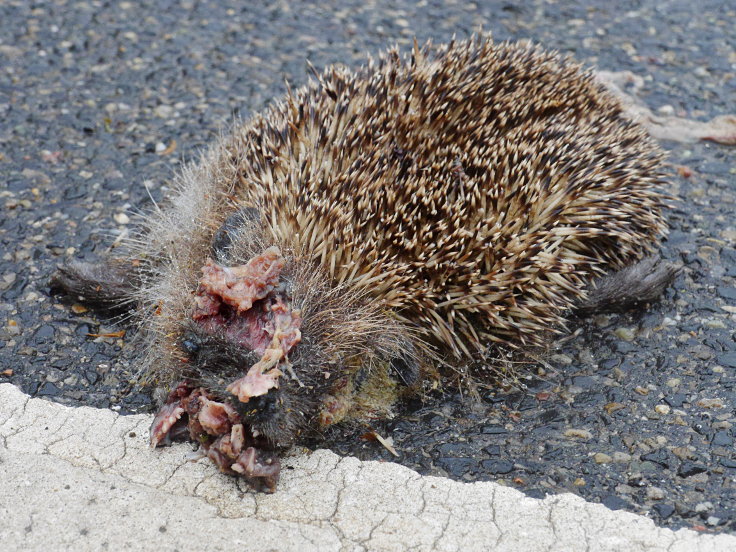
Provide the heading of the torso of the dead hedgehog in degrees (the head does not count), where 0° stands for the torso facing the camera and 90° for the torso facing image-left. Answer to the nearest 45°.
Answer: approximately 45°
